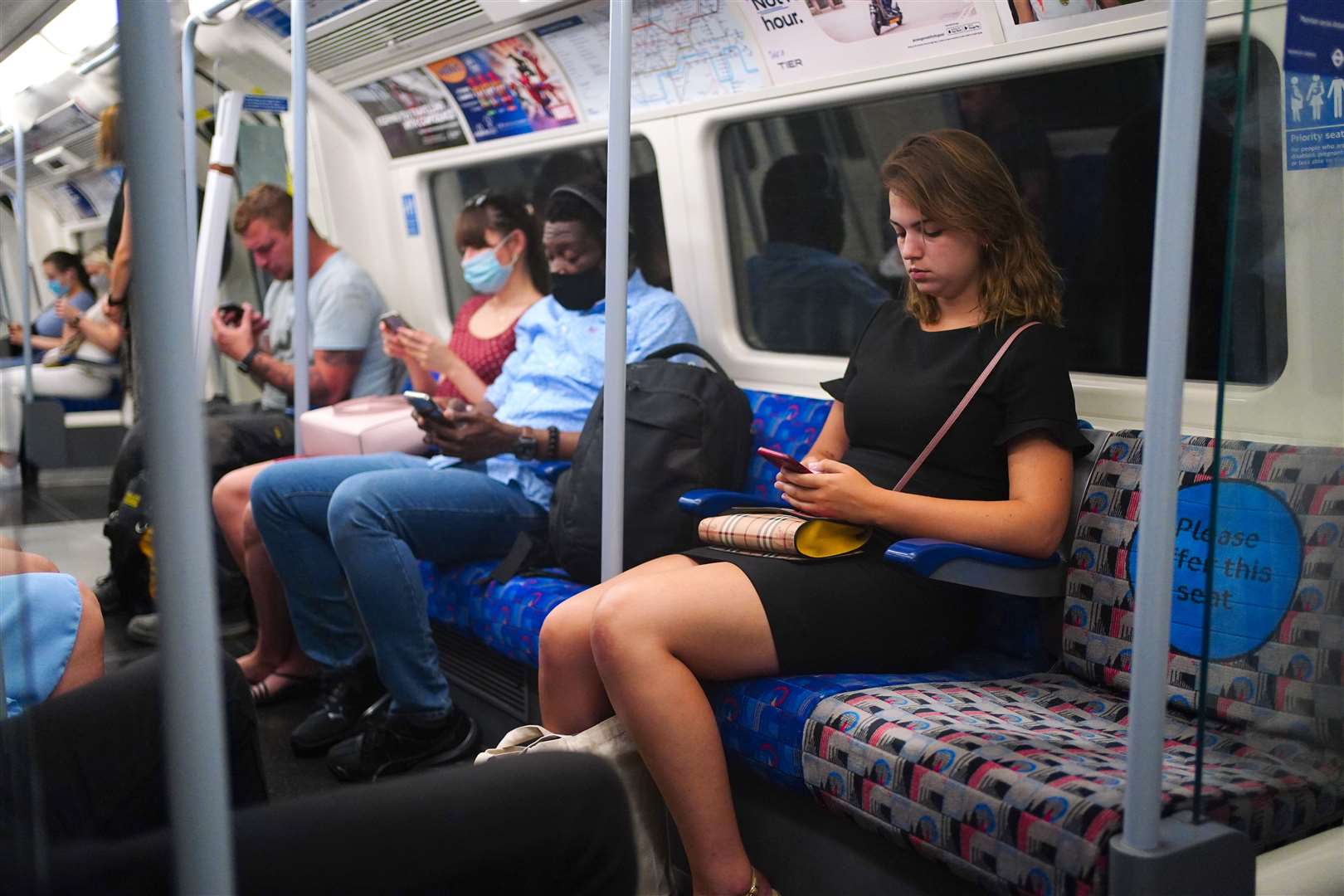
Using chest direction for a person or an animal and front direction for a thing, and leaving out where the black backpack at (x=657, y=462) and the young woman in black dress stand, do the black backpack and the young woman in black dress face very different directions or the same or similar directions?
same or similar directions

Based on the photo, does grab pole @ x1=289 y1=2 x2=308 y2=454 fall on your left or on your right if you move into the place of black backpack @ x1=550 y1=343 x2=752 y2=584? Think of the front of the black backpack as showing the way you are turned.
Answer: on your right

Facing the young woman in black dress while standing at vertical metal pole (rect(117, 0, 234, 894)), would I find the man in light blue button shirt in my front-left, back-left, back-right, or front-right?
front-left

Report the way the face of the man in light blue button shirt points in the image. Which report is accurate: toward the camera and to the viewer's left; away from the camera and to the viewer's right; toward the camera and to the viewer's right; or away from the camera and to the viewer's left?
toward the camera and to the viewer's left

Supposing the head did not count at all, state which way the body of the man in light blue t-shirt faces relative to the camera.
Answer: to the viewer's left

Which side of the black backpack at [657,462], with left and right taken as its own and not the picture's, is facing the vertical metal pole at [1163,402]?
left

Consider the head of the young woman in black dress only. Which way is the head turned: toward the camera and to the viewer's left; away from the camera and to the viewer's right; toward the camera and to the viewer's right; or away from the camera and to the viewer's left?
toward the camera and to the viewer's left

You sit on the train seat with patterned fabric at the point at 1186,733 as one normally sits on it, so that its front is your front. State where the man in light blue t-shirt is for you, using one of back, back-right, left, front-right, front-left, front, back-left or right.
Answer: right

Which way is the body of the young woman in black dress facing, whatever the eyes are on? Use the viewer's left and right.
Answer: facing the viewer and to the left of the viewer

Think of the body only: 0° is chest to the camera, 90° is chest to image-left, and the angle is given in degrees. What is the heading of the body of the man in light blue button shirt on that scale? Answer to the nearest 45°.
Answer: approximately 45°

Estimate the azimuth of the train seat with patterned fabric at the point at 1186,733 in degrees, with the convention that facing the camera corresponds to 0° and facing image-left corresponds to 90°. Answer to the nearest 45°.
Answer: approximately 45°
